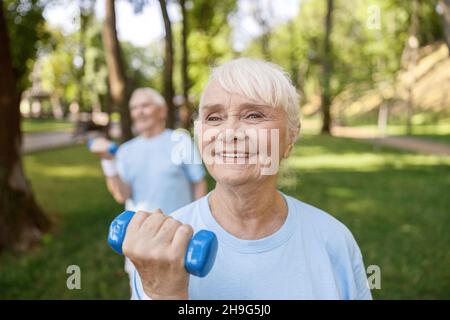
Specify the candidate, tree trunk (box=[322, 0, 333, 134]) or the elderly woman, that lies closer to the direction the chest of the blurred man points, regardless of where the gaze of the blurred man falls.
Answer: the elderly woman

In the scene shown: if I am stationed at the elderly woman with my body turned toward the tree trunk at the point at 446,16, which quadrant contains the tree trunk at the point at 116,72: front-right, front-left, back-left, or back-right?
front-left

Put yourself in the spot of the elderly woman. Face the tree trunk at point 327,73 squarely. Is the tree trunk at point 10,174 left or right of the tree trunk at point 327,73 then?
left

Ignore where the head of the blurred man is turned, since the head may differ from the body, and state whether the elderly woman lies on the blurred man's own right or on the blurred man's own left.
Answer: on the blurred man's own left

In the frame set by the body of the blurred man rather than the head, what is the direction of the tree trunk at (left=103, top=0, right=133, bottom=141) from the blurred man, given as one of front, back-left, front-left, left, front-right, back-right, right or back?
back-right

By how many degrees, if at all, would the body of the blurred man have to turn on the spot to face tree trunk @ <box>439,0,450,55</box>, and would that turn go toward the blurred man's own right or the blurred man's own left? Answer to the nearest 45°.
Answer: approximately 135° to the blurred man's own left

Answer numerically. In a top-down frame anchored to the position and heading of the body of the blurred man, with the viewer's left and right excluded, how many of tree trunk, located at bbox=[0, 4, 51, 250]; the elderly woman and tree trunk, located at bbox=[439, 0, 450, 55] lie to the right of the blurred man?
1

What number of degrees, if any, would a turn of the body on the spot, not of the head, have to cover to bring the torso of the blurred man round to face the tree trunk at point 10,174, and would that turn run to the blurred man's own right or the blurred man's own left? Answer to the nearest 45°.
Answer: approximately 90° to the blurred man's own right

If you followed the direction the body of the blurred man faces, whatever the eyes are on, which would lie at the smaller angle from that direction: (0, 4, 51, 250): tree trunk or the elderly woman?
the elderly woman

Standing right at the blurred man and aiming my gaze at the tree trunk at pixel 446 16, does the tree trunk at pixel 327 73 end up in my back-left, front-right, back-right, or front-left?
front-left

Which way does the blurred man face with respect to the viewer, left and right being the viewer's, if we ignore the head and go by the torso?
facing the viewer and to the left of the viewer
